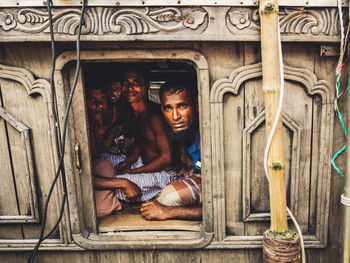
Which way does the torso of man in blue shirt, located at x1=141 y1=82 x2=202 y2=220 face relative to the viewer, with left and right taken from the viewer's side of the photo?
facing the viewer and to the left of the viewer

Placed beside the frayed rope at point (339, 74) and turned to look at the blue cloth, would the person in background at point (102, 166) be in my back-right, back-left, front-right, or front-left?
front-left

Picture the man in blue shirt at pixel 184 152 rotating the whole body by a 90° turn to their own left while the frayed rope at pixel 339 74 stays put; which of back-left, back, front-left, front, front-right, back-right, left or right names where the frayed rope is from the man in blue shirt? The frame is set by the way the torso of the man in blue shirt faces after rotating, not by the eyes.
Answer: front

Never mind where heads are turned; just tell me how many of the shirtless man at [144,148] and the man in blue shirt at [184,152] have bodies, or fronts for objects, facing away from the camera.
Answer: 0

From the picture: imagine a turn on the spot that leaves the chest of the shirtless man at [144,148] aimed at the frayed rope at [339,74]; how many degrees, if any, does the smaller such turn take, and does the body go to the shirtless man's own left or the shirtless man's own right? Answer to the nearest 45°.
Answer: approximately 90° to the shirtless man's own left

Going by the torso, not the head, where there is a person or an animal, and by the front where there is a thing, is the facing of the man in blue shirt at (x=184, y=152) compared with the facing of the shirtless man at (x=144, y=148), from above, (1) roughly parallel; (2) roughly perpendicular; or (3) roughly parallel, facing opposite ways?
roughly parallel

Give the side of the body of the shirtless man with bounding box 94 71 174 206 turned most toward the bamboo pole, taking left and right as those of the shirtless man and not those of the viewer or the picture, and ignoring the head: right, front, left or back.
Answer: left

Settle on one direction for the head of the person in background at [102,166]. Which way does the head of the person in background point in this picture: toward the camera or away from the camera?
toward the camera

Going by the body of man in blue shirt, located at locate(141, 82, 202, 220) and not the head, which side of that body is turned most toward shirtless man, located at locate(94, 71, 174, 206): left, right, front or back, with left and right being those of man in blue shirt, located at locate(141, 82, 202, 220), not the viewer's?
right

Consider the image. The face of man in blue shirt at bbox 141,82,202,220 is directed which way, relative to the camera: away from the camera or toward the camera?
toward the camera

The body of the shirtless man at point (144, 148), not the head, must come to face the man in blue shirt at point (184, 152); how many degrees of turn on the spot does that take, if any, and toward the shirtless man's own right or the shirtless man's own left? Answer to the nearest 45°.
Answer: approximately 90° to the shirtless man's own left
